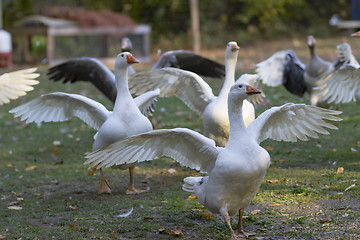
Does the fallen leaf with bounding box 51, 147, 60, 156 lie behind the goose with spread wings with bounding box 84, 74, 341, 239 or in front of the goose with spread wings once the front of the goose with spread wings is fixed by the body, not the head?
behind

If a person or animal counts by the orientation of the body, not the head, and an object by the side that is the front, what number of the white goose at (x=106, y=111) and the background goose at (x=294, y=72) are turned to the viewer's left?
0

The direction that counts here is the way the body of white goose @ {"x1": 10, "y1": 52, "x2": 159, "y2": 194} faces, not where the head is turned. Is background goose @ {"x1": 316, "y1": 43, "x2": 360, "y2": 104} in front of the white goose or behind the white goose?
behind

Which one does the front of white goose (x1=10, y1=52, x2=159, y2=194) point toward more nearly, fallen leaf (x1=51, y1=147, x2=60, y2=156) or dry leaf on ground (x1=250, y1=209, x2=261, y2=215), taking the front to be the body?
the dry leaf on ground

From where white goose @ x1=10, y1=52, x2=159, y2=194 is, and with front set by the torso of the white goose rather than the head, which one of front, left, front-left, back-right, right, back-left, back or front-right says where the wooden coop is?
back-left

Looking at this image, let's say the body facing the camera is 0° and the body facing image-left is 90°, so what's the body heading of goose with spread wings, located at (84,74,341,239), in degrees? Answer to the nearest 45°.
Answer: approximately 315°

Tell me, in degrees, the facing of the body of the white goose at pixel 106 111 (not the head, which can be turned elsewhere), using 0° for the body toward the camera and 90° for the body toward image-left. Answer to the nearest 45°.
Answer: approximately 315°
